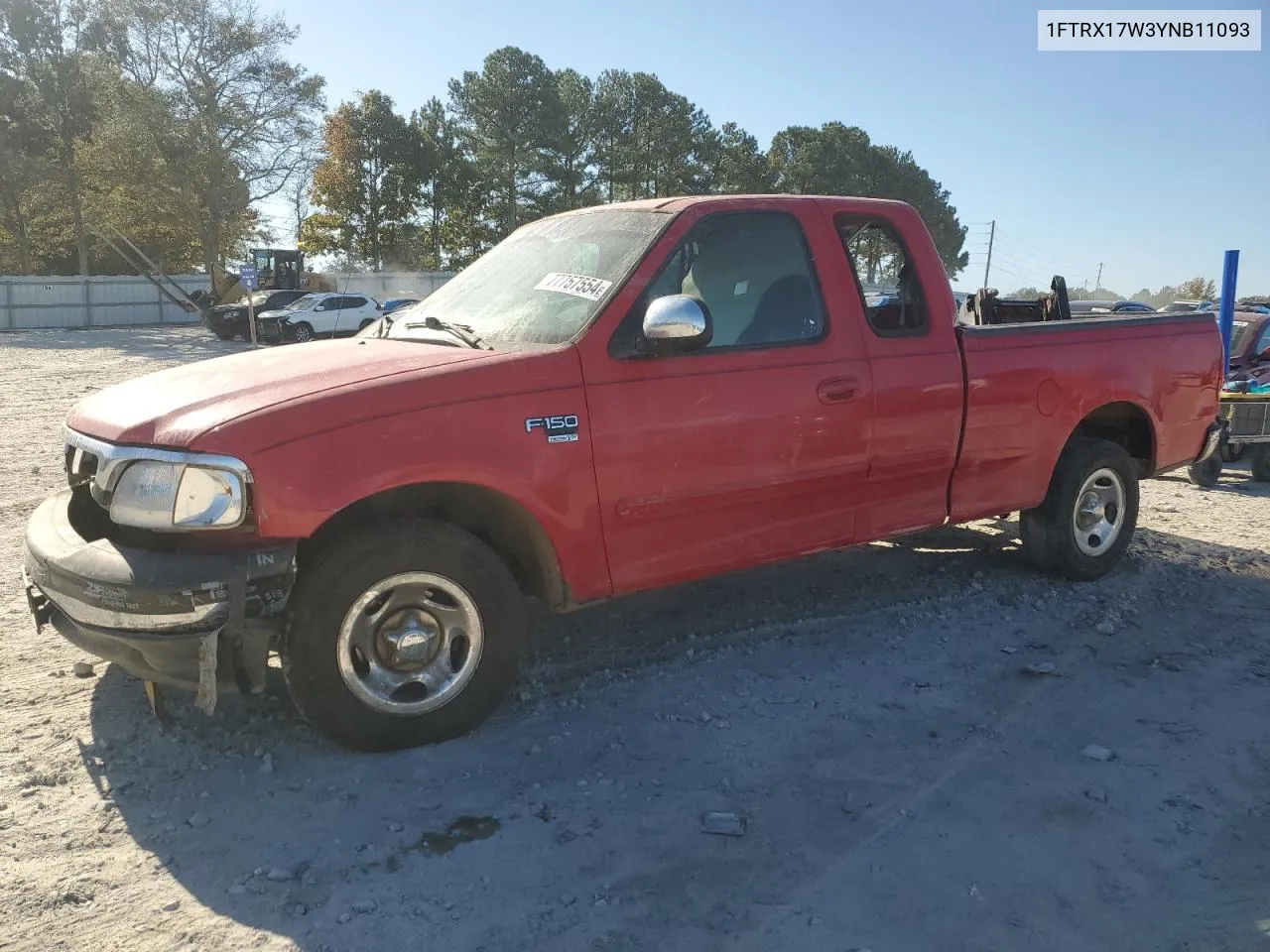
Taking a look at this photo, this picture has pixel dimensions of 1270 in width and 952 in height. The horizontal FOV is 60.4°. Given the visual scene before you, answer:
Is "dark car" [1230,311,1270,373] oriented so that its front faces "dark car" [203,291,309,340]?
no

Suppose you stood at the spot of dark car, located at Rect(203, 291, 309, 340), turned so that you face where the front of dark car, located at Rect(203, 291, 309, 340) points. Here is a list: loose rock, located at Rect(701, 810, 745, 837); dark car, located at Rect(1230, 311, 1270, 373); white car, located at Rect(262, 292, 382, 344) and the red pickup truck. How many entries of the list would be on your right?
0

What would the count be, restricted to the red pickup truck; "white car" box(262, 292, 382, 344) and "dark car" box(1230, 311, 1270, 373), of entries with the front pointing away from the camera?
0

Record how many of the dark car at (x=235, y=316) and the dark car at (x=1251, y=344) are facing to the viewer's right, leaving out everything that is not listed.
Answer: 0

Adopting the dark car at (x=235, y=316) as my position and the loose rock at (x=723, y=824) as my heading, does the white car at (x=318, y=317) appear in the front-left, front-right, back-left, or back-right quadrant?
front-left

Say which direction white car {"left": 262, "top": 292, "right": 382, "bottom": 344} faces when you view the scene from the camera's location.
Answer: facing the viewer and to the left of the viewer

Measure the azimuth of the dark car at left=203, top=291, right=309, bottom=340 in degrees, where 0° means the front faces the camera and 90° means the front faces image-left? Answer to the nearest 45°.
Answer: approximately 45°

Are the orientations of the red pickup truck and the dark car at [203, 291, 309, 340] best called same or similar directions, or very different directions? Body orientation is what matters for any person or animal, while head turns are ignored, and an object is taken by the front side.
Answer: same or similar directions

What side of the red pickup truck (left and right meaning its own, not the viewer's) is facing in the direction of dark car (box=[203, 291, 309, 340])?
right

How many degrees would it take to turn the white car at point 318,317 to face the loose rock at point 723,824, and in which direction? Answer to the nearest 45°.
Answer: approximately 45° to its left

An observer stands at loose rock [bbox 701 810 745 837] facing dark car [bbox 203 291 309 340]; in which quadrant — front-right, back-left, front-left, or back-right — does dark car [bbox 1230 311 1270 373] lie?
front-right

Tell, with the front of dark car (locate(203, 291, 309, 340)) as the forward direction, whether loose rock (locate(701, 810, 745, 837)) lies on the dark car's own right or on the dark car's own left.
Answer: on the dark car's own left

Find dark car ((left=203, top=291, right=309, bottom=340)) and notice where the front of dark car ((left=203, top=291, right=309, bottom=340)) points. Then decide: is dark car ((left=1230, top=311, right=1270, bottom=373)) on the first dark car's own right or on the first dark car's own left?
on the first dark car's own left

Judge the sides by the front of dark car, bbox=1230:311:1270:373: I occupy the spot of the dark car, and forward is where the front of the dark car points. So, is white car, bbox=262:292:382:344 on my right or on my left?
on my right

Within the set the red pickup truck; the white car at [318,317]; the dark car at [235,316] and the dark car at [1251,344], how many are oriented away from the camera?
0
